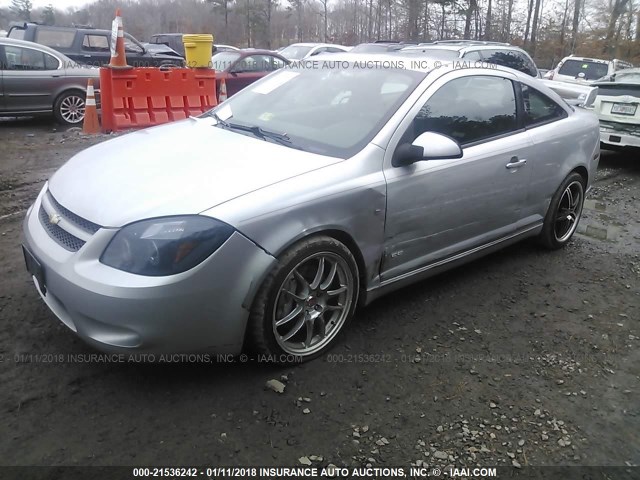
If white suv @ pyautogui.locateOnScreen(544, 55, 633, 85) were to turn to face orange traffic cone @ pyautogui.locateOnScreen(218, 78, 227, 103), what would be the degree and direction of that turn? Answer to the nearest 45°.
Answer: approximately 135° to its left

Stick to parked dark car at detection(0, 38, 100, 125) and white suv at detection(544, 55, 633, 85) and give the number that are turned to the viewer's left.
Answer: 1

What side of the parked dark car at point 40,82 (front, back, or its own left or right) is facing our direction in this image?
left

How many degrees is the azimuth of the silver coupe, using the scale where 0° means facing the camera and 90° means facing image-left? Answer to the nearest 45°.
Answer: approximately 45°

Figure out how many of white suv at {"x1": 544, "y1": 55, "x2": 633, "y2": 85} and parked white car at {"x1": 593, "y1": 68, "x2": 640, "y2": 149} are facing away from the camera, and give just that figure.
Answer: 2

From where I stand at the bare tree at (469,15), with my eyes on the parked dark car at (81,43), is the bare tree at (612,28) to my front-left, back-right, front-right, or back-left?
back-left

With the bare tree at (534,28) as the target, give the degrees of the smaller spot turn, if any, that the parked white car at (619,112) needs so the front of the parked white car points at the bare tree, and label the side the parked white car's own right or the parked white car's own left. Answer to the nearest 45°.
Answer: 0° — it already faces it

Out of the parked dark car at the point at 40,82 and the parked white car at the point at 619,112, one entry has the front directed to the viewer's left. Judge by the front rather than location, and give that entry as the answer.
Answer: the parked dark car

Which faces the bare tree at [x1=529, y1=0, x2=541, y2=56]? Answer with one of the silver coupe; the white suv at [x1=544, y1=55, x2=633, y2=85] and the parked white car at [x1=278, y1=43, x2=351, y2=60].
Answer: the white suv

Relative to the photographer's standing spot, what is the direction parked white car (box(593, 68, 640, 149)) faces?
facing away from the viewer

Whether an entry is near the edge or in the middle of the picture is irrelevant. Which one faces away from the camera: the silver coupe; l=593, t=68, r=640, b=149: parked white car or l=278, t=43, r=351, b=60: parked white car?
l=593, t=68, r=640, b=149: parked white car
